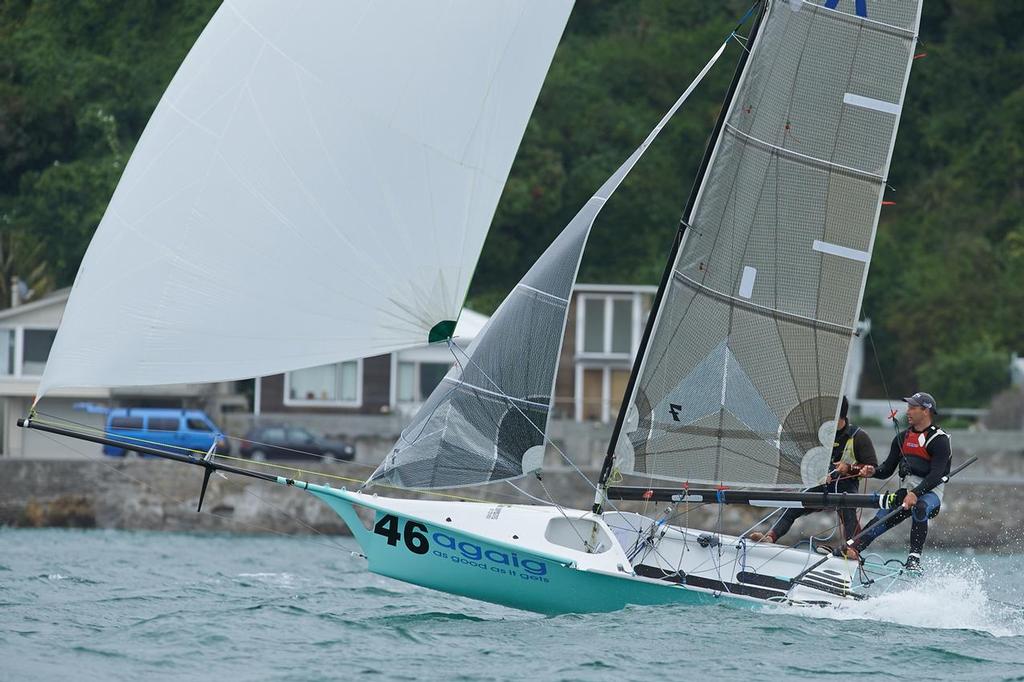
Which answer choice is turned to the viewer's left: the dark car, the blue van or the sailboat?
the sailboat

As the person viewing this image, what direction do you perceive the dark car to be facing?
facing to the right of the viewer

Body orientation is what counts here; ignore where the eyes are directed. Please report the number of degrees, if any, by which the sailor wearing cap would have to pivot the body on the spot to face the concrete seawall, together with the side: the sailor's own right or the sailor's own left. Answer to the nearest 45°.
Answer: approximately 90° to the sailor's own right

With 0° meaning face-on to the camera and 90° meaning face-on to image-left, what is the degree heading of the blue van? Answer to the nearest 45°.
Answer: approximately 270°

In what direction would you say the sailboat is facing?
to the viewer's left

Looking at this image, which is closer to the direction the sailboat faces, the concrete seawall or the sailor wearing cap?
the concrete seawall

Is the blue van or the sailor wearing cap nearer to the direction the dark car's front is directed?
the sailor wearing cap

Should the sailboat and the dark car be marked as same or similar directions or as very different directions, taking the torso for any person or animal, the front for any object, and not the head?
very different directions

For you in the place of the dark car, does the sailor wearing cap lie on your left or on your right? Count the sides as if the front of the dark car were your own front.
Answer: on your right

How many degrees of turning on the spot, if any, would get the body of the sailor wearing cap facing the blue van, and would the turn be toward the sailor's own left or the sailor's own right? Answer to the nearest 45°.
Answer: approximately 90° to the sailor's own right
